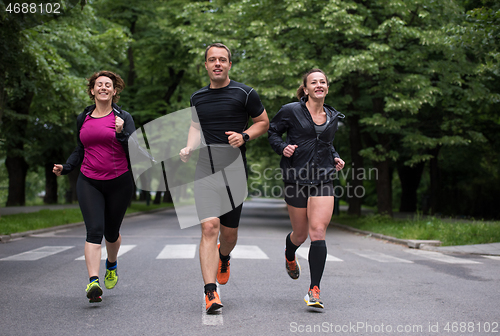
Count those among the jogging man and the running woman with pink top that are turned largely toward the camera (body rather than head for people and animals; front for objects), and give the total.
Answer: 2

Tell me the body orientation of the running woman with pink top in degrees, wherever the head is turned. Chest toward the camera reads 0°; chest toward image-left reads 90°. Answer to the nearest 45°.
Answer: approximately 0°

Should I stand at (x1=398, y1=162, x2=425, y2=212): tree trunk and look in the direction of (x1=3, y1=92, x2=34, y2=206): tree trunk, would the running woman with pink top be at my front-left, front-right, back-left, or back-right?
front-left

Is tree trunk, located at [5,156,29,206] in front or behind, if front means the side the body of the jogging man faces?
behind

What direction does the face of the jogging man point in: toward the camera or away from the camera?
toward the camera

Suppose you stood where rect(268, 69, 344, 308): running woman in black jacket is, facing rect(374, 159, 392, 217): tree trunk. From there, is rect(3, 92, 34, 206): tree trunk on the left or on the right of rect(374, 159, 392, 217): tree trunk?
left

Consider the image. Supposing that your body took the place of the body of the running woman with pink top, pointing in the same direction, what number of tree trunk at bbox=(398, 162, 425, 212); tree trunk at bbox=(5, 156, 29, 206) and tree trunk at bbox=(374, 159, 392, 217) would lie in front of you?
0

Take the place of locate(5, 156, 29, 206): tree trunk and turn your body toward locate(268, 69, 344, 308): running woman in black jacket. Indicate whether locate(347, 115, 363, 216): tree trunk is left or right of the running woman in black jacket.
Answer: left

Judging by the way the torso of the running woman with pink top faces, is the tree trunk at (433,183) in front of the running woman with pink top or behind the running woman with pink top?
behind

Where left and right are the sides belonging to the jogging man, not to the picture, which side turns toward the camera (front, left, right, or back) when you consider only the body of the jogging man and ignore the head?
front

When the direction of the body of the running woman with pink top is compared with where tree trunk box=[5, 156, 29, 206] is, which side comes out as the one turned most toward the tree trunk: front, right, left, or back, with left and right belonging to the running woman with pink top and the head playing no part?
back

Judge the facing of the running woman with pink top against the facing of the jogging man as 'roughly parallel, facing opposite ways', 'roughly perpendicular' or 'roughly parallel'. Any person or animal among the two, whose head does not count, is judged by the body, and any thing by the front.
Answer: roughly parallel

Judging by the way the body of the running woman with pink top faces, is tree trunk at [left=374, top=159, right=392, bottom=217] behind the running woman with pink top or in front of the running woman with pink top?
behind
